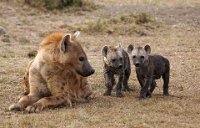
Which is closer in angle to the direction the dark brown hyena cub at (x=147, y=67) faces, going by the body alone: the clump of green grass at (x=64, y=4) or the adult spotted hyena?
the adult spotted hyena

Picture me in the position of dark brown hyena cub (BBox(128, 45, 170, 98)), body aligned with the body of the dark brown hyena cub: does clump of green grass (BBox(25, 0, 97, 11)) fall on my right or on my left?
on my right

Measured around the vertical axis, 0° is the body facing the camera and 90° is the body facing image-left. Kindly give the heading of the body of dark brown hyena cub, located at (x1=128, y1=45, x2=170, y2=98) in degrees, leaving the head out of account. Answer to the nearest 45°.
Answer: approximately 45°

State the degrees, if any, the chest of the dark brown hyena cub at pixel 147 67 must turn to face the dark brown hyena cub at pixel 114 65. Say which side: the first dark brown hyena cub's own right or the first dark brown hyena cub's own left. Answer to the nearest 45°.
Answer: approximately 45° to the first dark brown hyena cub's own right

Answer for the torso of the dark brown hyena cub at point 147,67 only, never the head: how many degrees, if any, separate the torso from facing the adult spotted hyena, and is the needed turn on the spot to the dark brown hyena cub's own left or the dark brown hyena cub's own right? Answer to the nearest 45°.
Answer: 0° — it already faces it

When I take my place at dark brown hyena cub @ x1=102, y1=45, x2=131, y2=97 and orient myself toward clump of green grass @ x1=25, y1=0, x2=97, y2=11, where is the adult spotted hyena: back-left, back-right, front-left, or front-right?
back-left
